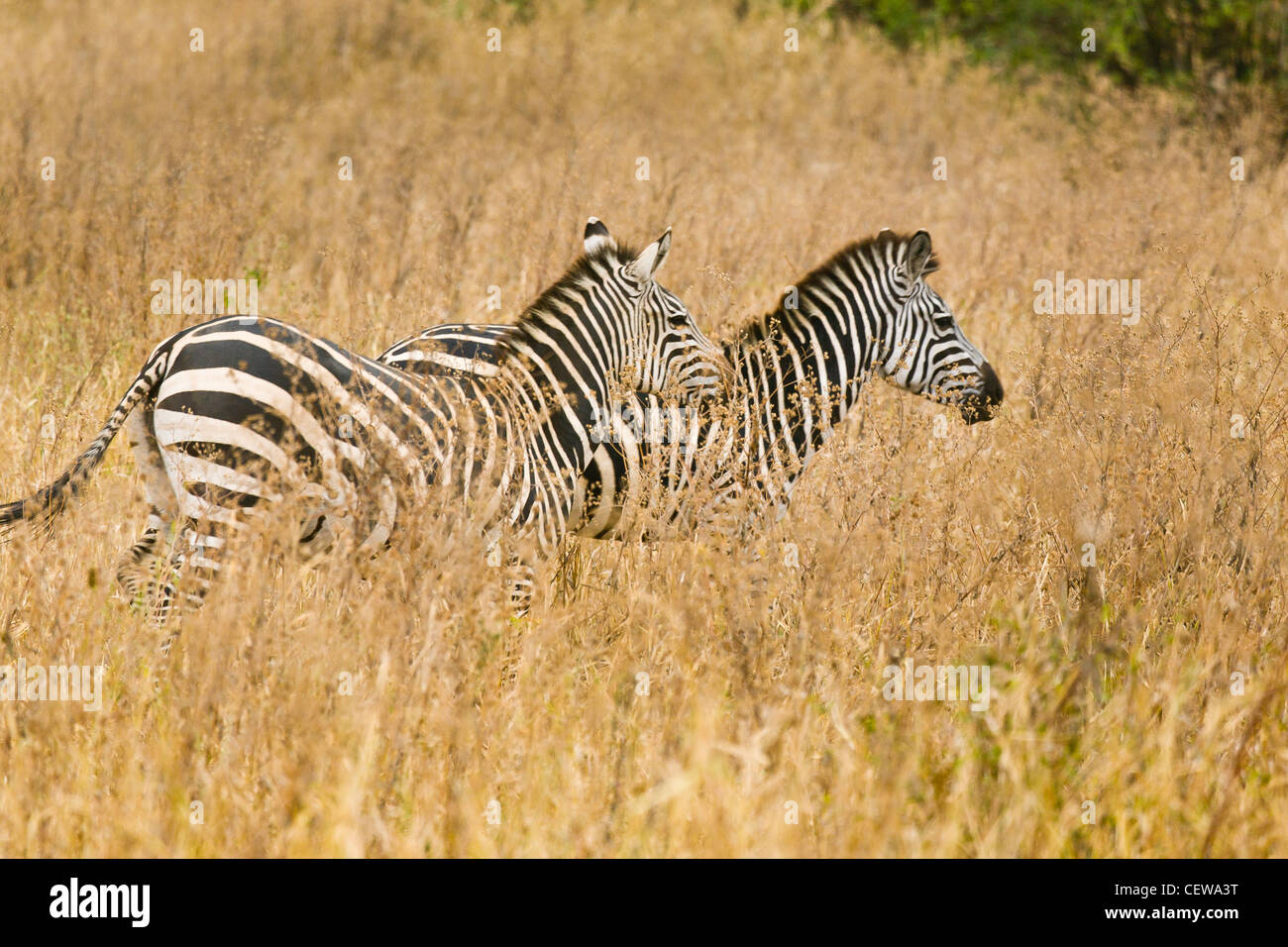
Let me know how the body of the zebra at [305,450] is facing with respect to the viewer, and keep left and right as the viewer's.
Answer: facing to the right of the viewer

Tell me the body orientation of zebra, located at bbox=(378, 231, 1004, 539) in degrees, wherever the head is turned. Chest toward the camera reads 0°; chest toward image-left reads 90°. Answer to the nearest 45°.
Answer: approximately 270°

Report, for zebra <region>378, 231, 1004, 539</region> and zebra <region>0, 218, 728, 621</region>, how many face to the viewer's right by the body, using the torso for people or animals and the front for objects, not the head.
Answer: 2

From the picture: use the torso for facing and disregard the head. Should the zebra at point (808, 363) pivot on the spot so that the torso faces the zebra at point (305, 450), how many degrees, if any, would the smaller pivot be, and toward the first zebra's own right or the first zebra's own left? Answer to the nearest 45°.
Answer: approximately 135° to the first zebra's own right
